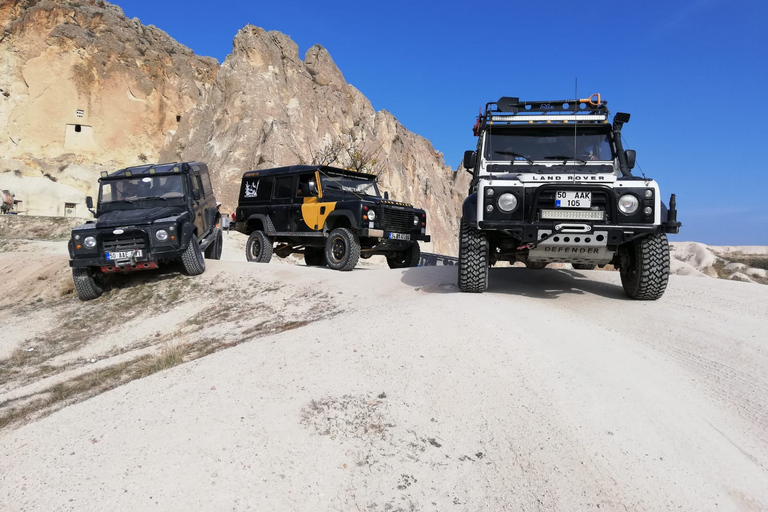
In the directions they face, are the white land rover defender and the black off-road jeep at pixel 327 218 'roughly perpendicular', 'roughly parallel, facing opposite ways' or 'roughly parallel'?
roughly perpendicular

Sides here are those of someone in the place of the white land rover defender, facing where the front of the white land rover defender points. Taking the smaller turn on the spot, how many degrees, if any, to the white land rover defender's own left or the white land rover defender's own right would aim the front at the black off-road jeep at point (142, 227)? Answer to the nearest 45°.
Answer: approximately 90° to the white land rover defender's own right

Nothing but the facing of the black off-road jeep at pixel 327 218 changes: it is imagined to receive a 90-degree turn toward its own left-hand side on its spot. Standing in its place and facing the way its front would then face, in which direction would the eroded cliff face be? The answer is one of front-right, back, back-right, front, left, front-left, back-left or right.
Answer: left

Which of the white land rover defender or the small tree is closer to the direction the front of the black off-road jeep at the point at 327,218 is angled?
the white land rover defender

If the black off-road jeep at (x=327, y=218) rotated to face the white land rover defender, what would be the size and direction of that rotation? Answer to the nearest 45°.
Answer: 0° — it already faces it

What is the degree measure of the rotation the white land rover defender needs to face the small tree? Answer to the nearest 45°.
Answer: approximately 135° to its right

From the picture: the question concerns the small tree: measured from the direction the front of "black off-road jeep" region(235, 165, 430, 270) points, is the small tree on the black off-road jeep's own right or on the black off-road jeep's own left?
on the black off-road jeep's own left

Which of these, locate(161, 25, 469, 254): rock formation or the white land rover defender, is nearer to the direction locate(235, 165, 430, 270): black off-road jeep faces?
the white land rover defender

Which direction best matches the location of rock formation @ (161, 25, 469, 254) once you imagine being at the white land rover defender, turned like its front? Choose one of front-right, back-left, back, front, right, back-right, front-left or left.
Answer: back-right

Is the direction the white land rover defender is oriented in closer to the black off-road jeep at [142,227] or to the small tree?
the black off-road jeep
